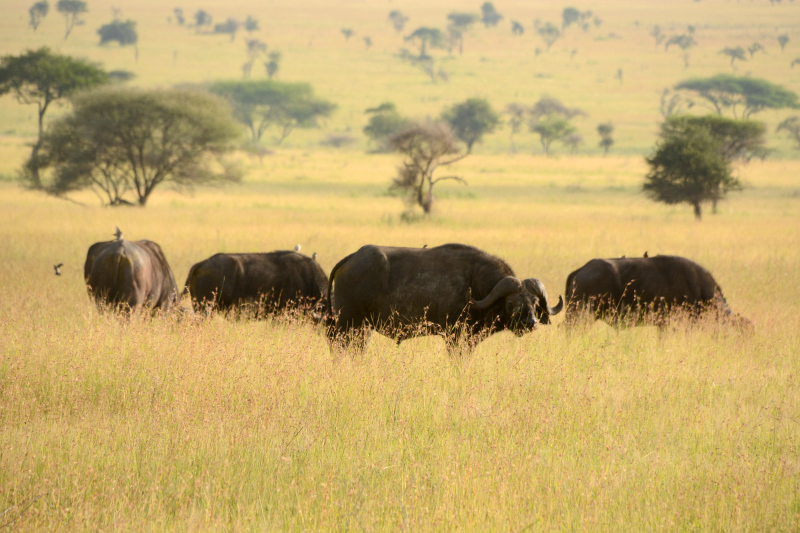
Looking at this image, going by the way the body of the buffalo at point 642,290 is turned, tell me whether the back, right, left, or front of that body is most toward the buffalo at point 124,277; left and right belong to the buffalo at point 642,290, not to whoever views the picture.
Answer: back

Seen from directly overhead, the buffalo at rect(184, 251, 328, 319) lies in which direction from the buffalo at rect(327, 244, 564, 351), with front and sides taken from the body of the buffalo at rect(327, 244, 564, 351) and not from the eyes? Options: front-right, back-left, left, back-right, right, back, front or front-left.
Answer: back-left

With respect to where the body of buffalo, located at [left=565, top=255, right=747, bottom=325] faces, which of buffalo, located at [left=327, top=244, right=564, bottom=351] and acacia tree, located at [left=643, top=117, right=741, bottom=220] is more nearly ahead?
the acacia tree

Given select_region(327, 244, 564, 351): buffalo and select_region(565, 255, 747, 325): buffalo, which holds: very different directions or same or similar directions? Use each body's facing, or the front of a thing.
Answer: same or similar directions

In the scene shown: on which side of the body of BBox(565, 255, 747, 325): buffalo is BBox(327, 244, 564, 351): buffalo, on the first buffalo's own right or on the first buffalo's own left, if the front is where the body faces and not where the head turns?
on the first buffalo's own right

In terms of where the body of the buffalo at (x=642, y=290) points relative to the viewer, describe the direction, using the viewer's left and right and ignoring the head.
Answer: facing to the right of the viewer

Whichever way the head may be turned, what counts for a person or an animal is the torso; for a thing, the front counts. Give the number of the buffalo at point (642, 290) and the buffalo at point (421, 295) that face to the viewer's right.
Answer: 2

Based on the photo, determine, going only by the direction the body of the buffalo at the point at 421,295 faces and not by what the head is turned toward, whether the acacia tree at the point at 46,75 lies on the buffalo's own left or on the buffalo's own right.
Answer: on the buffalo's own left

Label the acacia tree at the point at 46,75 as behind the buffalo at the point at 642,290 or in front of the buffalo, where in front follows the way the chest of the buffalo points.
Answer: behind

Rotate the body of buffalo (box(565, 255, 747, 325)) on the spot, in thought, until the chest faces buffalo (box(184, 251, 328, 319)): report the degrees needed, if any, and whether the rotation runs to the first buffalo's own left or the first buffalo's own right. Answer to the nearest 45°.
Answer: approximately 180°

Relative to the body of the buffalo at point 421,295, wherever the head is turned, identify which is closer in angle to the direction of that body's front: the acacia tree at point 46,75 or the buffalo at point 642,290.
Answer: the buffalo

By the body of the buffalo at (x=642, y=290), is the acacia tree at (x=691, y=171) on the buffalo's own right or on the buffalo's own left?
on the buffalo's own left

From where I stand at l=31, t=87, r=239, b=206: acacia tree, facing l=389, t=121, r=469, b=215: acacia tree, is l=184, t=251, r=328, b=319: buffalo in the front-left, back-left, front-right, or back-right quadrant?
front-right

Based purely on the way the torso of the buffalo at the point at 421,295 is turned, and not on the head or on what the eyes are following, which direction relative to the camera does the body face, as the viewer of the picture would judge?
to the viewer's right

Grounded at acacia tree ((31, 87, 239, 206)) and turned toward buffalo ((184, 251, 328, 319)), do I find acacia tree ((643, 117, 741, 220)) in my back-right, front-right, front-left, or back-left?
front-left
